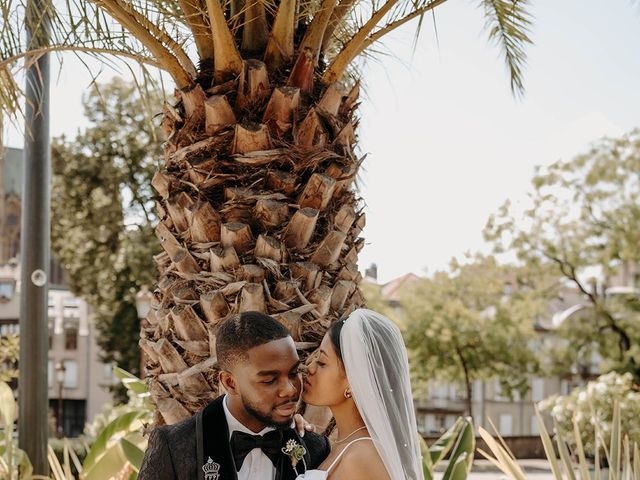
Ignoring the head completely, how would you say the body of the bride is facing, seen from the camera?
to the viewer's left

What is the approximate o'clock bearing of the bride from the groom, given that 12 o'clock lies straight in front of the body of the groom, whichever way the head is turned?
The bride is roughly at 10 o'clock from the groom.

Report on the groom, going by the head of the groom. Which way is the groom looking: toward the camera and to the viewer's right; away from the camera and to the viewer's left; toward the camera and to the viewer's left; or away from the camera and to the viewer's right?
toward the camera and to the viewer's right

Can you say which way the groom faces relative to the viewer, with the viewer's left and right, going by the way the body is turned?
facing the viewer and to the right of the viewer

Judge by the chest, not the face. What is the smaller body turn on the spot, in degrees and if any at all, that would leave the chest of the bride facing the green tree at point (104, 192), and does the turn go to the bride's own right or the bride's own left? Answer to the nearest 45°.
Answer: approximately 90° to the bride's own right

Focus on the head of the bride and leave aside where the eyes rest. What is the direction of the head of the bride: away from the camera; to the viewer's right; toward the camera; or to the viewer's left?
to the viewer's left

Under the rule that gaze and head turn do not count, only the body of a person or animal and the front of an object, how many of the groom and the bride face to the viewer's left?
1

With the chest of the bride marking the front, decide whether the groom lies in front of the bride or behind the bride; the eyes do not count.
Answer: in front

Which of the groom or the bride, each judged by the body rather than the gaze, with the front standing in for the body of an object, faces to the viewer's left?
the bride

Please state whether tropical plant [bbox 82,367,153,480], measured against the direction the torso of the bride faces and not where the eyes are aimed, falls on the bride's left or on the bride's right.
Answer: on the bride's right

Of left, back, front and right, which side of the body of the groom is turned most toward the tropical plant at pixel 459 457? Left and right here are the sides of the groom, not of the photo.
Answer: left
